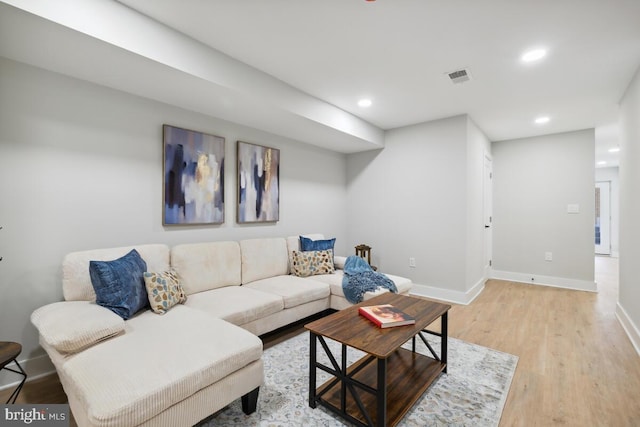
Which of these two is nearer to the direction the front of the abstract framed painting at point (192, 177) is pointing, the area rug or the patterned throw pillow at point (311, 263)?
the area rug

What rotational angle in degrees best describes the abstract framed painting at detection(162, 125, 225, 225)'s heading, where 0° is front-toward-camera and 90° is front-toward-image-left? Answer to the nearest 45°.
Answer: approximately 315°

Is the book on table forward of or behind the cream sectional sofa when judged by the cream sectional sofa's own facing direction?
forward

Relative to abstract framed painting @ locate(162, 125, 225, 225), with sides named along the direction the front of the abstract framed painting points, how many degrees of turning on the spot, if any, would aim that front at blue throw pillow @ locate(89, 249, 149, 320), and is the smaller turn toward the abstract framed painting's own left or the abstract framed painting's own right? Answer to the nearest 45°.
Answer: approximately 90° to the abstract framed painting's own right

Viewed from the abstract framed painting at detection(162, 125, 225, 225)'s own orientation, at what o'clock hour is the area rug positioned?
The area rug is roughly at 12 o'clock from the abstract framed painting.

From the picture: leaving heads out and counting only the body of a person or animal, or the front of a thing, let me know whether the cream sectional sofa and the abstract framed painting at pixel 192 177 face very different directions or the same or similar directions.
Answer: same or similar directions

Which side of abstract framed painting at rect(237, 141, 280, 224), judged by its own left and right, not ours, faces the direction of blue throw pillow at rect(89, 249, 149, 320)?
right

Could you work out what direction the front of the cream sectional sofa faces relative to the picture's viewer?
facing the viewer and to the right of the viewer

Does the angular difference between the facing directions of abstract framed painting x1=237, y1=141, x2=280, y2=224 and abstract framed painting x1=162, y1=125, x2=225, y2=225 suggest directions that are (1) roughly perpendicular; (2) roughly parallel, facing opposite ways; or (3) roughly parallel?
roughly parallel

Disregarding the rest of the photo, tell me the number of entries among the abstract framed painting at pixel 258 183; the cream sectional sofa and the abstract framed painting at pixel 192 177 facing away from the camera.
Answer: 0
